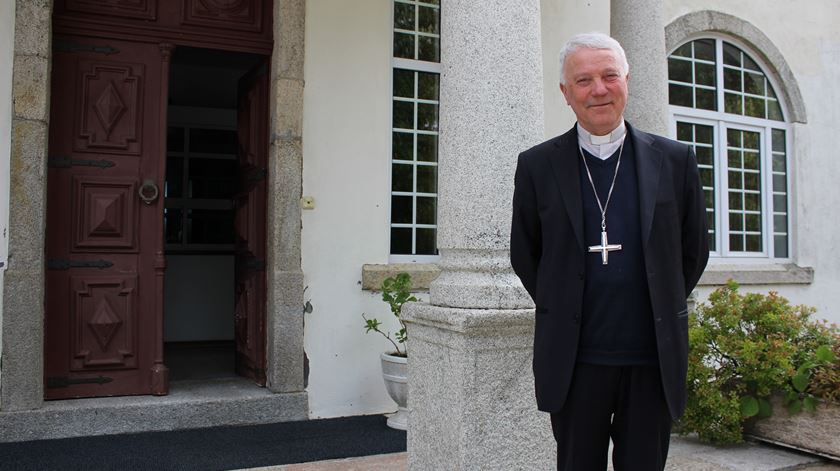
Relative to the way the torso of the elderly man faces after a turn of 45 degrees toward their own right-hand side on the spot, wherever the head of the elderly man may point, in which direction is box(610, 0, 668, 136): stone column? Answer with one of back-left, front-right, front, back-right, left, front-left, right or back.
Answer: back-right

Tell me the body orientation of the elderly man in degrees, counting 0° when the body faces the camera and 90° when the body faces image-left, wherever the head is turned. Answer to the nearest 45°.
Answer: approximately 0°

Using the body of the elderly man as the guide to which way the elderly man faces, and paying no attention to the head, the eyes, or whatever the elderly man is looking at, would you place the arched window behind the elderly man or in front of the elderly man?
behind

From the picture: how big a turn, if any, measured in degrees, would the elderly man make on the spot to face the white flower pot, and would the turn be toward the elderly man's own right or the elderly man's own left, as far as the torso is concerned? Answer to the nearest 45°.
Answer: approximately 135° to the elderly man's own right

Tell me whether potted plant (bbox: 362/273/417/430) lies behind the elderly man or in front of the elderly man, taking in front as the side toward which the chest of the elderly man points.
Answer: behind
